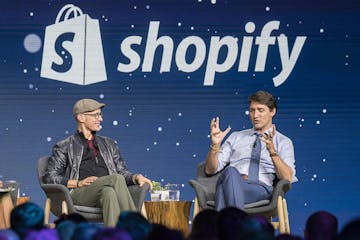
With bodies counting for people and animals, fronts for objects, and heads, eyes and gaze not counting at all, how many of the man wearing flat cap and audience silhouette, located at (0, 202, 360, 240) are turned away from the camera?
1

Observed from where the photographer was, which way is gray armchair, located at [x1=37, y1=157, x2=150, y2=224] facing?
facing the viewer and to the right of the viewer

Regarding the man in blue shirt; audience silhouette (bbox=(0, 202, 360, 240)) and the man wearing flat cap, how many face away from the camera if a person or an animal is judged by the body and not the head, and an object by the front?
1

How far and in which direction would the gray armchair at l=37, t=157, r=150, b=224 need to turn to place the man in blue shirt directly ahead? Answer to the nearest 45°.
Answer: approximately 45° to its left

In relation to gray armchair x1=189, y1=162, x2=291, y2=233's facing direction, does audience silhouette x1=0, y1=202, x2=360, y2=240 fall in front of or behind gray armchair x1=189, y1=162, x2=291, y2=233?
in front

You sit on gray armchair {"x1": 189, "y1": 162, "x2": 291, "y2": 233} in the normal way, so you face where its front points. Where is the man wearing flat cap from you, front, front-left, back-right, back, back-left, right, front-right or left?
front-right

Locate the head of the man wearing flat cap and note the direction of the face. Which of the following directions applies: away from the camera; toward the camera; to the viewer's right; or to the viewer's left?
to the viewer's right

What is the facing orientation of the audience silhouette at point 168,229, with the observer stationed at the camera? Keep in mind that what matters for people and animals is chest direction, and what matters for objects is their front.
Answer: facing away from the viewer

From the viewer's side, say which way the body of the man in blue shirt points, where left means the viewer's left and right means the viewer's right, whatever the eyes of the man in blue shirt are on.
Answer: facing the viewer and to the left of the viewer

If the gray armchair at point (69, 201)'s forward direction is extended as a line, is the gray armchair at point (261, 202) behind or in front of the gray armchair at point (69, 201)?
in front

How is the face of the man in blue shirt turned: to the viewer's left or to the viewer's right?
to the viewer's left
